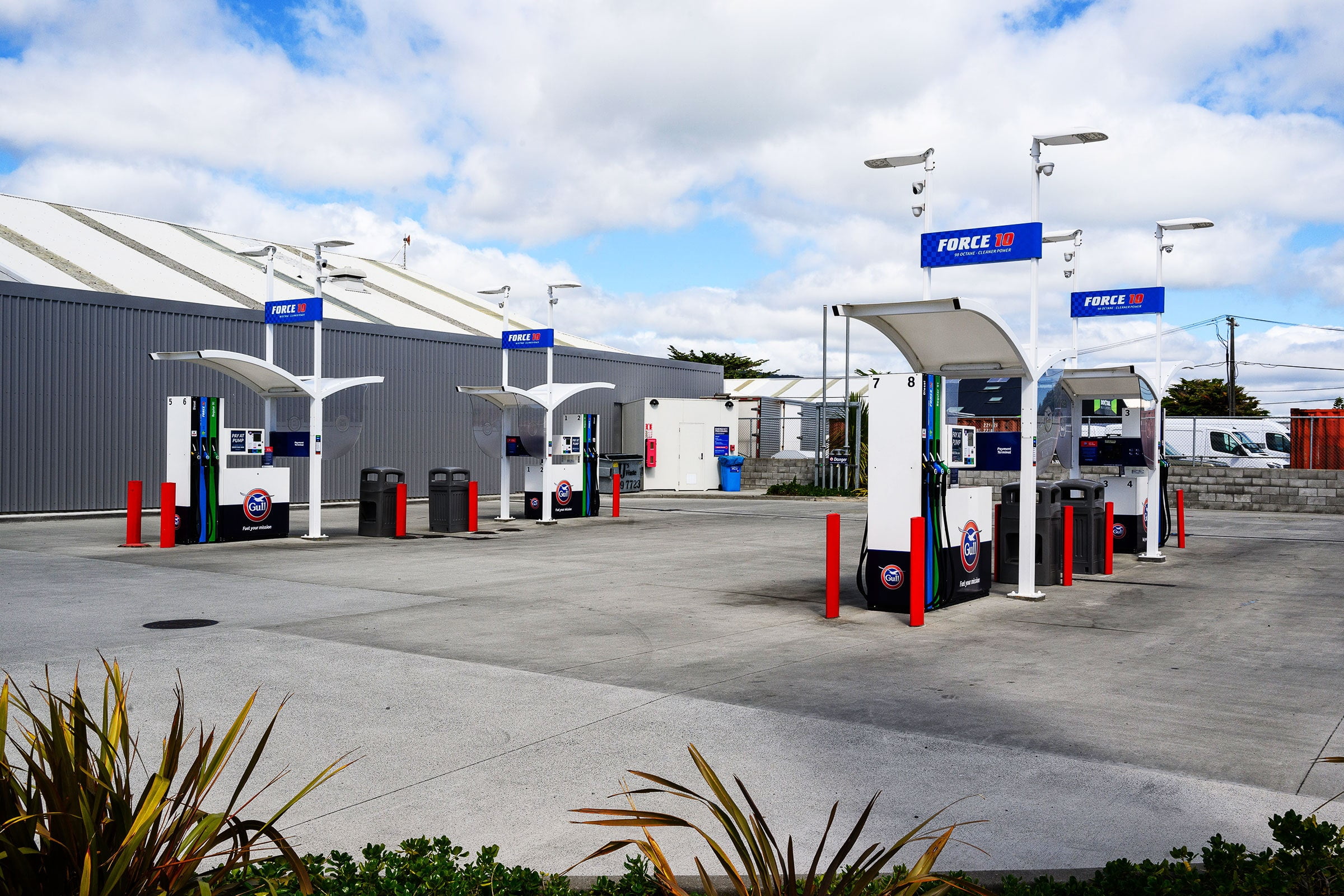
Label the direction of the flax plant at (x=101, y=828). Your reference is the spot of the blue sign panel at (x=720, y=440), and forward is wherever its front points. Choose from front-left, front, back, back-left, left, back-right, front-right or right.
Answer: front

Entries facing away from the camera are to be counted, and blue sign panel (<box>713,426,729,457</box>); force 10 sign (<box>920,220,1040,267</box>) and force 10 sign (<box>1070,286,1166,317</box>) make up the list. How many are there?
0

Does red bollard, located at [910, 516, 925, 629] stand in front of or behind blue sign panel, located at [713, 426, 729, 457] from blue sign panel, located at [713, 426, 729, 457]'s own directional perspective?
in front

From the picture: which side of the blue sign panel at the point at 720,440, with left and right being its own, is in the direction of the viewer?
front

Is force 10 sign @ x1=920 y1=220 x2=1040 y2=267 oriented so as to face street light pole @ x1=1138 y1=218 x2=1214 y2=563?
no

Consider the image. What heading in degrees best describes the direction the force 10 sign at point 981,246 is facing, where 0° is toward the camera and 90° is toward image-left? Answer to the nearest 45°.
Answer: approximately 45°

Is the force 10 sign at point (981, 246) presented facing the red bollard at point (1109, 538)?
no

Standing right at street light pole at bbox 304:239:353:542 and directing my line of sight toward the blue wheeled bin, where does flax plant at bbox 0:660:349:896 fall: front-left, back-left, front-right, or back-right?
back-right

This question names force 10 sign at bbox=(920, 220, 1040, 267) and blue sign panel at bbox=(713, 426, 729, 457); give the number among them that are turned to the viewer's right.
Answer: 0

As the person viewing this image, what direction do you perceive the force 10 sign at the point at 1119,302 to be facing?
facing the viewer and to the left of the viewer

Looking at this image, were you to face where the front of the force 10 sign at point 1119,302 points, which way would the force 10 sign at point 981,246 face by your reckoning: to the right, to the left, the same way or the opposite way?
the same way

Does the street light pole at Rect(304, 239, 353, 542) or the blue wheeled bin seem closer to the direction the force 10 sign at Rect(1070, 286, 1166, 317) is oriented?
the street light pole

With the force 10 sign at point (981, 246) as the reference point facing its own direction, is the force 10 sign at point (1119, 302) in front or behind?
behind

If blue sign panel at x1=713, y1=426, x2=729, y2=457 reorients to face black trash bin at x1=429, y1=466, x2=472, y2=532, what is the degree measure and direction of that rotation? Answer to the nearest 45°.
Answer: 0° — it already faces it
